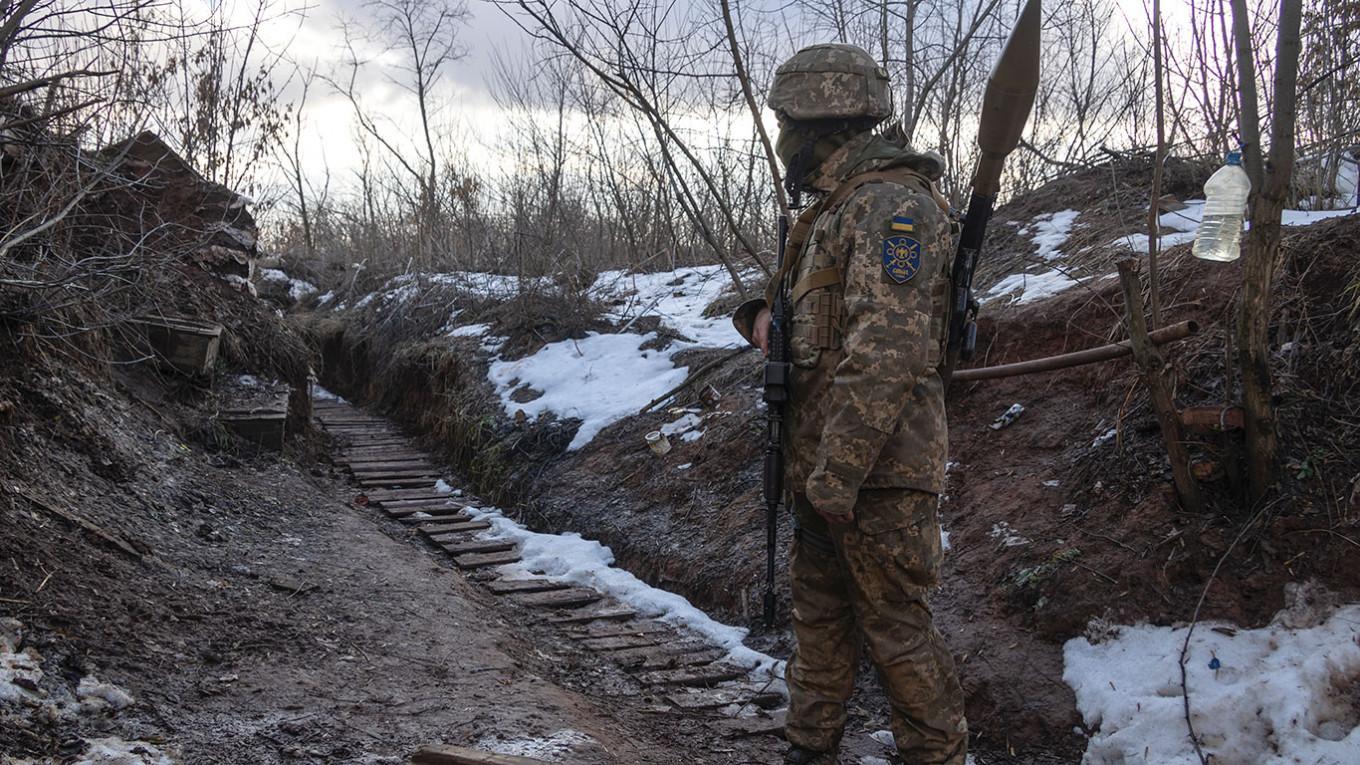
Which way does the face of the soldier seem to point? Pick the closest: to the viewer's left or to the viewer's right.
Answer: to the viewer's left

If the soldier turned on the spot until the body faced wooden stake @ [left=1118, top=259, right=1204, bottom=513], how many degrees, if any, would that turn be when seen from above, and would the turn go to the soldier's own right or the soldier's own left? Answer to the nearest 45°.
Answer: approximately 135° to the soldier's own right

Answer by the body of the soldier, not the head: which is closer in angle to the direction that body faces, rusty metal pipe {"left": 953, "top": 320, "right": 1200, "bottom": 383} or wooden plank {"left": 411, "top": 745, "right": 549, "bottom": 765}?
the wooden plank

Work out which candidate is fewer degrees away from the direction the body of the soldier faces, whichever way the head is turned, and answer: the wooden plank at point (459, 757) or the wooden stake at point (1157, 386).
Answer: the wooden plank

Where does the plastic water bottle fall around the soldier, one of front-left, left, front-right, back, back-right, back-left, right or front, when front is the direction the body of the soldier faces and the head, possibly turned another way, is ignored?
back-right

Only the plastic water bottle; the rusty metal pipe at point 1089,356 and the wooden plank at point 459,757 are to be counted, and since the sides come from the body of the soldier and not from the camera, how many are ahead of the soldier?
1

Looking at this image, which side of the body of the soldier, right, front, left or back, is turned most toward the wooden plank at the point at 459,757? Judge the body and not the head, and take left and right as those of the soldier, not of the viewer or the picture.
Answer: front

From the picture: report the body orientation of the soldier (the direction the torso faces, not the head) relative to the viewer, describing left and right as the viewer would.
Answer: facing to the left of the viewer
